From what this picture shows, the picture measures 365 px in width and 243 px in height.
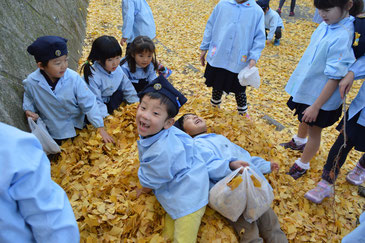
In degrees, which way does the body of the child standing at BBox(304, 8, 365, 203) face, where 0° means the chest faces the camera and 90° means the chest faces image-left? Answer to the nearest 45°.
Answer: approximately 45°

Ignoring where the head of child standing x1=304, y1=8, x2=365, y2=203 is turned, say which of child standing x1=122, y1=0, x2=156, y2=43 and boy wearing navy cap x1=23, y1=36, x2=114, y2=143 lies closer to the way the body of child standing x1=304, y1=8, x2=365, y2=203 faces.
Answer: the boy wearing navy cap

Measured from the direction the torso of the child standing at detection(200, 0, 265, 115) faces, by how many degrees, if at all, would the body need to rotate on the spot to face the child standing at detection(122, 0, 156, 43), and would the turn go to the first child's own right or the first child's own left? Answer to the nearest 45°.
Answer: approximately 135° to the first child's own right
